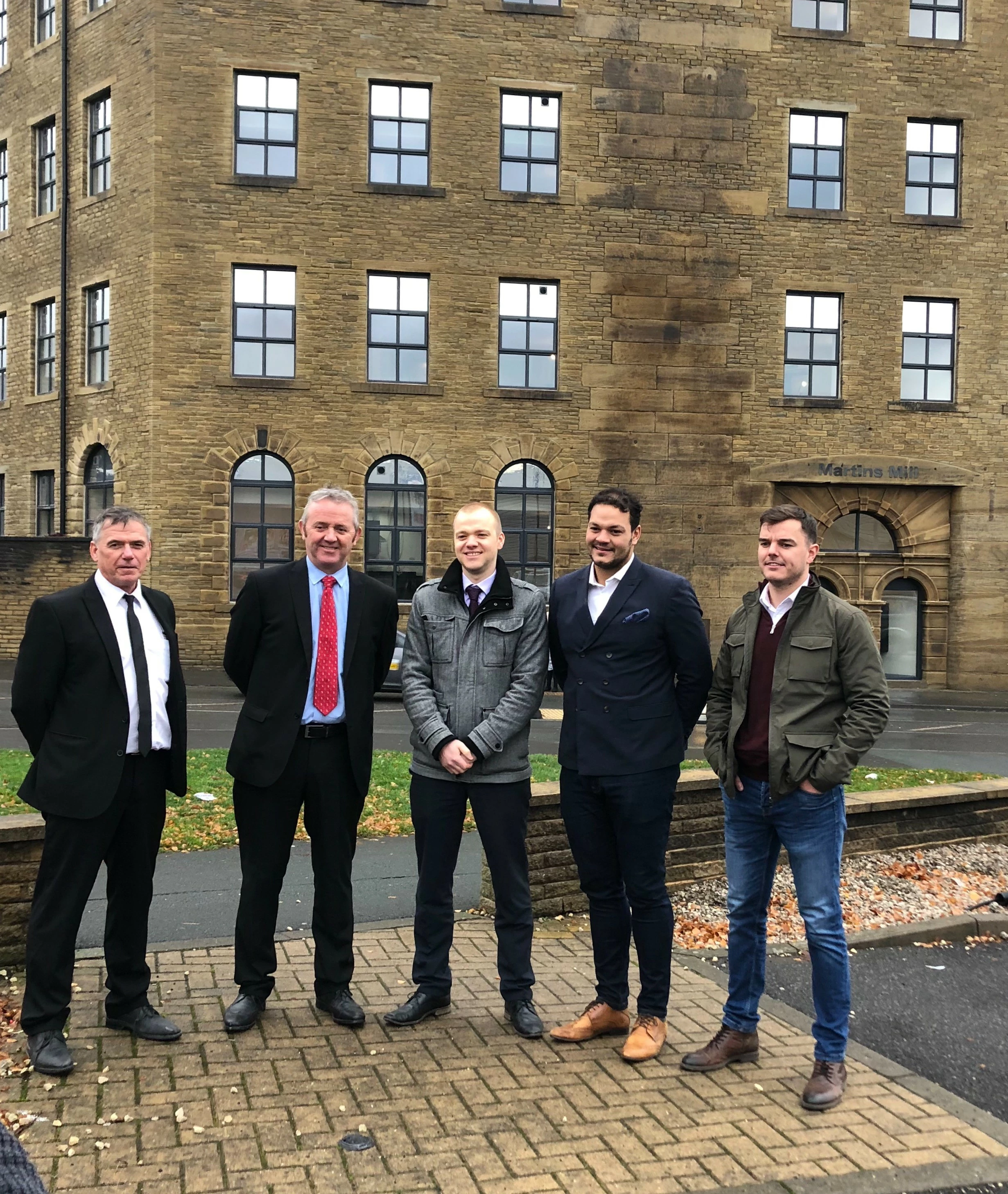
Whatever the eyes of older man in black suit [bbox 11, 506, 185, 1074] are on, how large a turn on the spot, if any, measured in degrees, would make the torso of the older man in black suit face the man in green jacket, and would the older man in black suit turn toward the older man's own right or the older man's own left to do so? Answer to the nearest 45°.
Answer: approximately 45° to the older man's own left

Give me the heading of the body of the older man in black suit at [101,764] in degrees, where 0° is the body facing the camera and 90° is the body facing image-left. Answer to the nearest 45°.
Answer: approximately 315°

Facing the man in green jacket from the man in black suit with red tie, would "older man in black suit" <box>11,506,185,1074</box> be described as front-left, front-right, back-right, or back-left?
back-right

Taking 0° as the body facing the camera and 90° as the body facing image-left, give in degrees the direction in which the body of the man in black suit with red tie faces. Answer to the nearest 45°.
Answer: approximately 0°

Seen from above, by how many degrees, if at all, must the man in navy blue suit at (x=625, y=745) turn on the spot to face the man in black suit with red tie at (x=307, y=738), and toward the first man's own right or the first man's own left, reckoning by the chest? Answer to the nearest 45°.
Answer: approximately 45° to the first man's own right

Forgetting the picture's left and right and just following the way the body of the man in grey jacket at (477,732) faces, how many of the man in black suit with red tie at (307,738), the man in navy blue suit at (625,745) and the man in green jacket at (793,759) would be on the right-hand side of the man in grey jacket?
1

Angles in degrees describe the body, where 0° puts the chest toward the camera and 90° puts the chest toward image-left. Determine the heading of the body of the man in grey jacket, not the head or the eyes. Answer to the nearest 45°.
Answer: approximately 0°

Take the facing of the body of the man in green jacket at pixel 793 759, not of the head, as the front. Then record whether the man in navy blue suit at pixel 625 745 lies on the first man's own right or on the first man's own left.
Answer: on the first man's own right

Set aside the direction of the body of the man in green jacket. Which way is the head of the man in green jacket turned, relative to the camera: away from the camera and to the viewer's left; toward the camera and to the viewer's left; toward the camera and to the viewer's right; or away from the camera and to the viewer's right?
toward the camera and to the viewer's left

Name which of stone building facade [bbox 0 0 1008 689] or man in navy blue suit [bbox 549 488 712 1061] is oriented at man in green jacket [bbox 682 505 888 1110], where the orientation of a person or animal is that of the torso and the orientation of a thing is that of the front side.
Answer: the stone building facade

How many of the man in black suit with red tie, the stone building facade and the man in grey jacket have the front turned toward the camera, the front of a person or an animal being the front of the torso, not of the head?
3
